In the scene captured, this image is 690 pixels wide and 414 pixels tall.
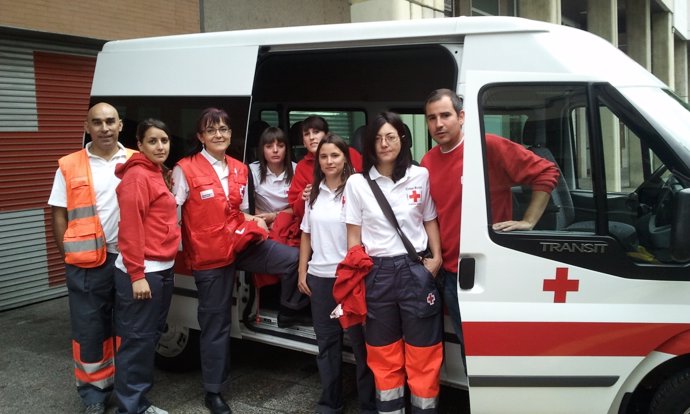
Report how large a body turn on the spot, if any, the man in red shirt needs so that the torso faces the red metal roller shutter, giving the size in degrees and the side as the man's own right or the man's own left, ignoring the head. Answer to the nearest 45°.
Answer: approximately 90° to the man's own right

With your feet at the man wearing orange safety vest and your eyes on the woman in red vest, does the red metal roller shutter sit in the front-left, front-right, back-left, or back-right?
back-left

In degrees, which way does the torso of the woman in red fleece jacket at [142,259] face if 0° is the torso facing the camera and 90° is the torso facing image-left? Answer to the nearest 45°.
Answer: approximately 315°

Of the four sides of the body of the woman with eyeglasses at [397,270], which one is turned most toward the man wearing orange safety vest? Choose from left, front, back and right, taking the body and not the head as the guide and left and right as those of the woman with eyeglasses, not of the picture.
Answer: right

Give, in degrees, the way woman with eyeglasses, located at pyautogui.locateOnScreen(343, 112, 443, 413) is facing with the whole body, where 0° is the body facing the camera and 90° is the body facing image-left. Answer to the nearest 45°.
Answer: approximately 0°

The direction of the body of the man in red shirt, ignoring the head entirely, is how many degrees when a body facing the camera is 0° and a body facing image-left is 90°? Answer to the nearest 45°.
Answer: approximately 45°

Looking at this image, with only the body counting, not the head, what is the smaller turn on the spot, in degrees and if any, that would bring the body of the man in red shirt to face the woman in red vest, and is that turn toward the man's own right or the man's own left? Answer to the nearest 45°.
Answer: approximately 45° to the man's own right
